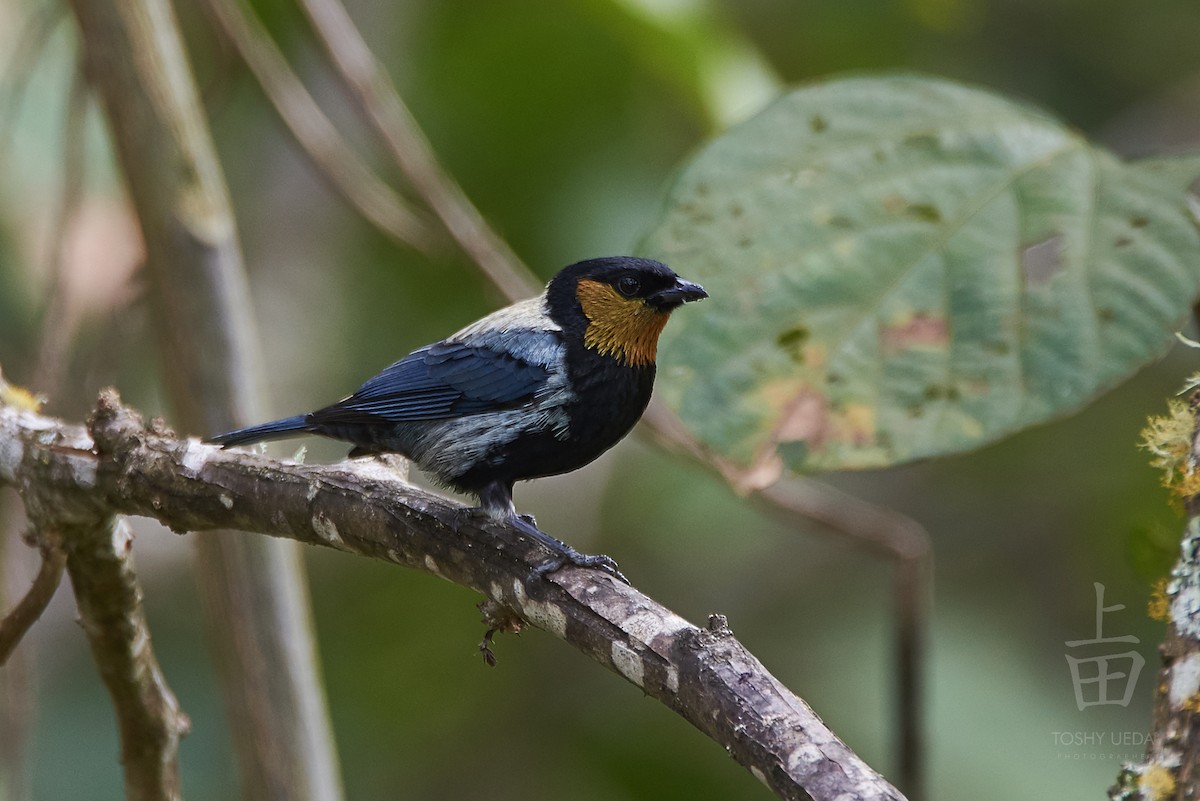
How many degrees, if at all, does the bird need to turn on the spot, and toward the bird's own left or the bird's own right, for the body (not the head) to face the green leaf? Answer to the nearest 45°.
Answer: approximately 45° to the bird's own left

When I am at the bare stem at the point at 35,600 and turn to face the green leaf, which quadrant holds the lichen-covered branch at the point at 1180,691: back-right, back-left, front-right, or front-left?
front-right

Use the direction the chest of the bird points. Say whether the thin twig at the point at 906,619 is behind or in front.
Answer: in front

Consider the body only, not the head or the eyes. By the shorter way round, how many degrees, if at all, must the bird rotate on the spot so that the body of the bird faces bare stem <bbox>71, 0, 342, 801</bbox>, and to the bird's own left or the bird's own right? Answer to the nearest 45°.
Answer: approximately 180°

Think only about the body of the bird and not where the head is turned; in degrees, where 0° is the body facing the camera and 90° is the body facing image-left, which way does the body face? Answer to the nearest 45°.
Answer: approximately 270°

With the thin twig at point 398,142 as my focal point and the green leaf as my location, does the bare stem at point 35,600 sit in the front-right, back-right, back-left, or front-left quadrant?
front-left
